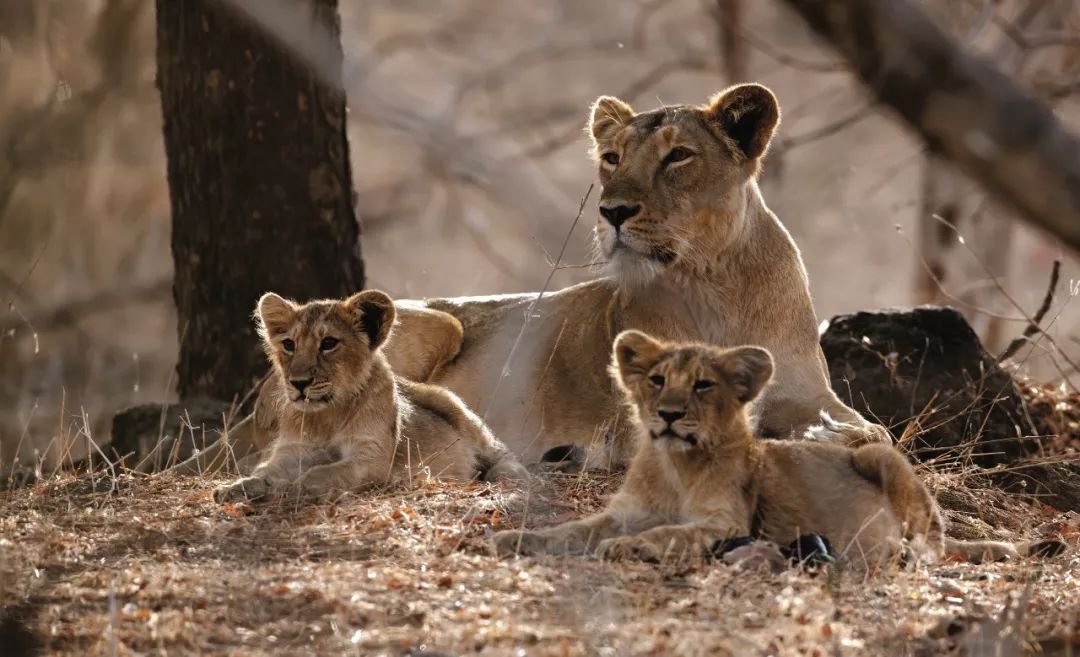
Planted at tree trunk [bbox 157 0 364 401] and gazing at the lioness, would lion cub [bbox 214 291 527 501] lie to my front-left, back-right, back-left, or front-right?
front-right

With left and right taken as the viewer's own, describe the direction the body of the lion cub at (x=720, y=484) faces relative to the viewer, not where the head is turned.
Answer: facing the viewer and to the left of the viewer

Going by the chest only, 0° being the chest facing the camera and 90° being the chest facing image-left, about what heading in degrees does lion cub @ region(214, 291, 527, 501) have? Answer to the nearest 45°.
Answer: approximately 45°

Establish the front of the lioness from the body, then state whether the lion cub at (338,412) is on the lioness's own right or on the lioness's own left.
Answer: on the lioness's own right

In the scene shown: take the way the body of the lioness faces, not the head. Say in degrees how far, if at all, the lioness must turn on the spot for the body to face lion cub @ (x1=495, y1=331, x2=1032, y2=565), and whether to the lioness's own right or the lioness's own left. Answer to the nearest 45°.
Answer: approximately 45° to the lioness's own right

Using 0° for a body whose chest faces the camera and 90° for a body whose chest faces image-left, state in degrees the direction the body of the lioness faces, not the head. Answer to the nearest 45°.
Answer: approximately 315°

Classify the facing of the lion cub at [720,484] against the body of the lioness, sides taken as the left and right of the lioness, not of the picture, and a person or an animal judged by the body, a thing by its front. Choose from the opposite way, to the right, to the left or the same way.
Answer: to the right

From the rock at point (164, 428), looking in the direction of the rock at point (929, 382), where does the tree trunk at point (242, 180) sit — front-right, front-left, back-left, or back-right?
front-left

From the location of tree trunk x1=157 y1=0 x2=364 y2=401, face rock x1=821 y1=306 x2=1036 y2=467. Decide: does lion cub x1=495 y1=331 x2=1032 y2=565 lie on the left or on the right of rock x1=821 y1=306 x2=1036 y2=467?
right

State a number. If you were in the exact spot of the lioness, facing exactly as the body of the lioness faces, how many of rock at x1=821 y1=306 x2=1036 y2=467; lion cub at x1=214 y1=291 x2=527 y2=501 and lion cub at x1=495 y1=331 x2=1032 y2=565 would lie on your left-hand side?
1

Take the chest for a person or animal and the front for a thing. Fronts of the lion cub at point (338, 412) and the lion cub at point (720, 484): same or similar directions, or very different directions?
same or similar directions

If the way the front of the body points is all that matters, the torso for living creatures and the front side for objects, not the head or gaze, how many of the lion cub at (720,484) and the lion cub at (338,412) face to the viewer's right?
0

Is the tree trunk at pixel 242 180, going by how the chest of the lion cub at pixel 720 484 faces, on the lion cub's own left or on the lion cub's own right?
on the lion cub's own right

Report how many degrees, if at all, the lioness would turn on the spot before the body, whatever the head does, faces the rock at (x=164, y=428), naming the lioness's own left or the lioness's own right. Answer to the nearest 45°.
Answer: approximately 135° to the lioness's own right

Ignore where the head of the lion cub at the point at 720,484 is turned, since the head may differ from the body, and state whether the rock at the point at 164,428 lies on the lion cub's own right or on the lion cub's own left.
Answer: on the lion cub's own right

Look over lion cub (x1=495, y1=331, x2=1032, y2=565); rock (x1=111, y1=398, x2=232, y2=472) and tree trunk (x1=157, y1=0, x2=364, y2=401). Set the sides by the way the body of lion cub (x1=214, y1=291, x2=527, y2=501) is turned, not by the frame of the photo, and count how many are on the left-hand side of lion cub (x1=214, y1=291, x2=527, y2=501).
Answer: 1
